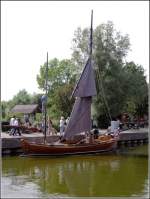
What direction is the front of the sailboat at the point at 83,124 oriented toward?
to the viewer's right

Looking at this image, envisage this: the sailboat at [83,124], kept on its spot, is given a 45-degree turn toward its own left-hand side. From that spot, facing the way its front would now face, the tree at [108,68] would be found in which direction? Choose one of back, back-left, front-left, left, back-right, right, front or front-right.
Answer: front-left
